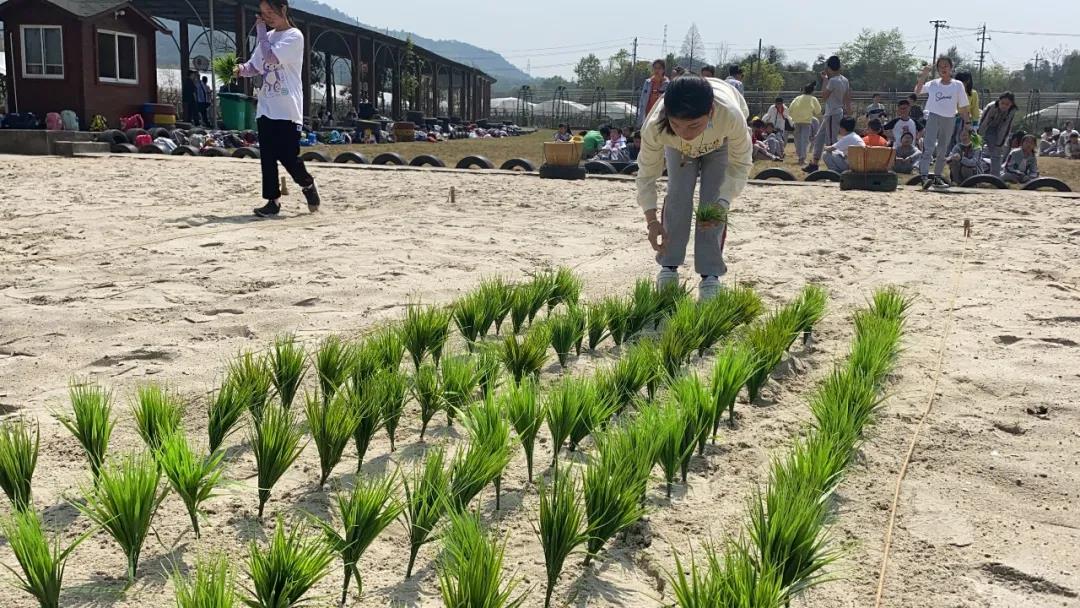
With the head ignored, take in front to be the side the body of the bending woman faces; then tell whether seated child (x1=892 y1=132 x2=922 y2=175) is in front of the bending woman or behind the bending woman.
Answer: behind

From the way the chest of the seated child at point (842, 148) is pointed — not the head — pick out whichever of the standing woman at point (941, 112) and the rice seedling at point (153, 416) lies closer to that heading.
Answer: the rice seedling

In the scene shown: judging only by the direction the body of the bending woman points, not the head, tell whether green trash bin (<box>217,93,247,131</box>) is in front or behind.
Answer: behind

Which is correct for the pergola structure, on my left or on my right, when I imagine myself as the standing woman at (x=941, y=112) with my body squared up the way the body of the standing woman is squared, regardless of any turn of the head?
on my right

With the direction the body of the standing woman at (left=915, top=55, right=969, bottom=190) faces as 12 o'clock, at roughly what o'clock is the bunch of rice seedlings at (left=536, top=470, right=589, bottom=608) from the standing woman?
The bunch of rice seedlings is roughly at 12 o'clock from the standing woman.

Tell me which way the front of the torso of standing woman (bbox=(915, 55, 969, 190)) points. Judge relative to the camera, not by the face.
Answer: toward the camera

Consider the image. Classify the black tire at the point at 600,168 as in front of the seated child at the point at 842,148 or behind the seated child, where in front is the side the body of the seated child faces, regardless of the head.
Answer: in front

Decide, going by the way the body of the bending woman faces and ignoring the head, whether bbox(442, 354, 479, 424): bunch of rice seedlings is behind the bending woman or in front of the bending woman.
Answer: in front
